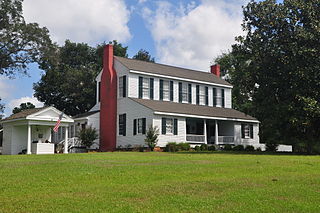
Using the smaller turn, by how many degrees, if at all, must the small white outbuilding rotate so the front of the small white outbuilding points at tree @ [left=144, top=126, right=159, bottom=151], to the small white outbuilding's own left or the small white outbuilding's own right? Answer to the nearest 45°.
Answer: approximately 45° to the small white outbuilding's own left

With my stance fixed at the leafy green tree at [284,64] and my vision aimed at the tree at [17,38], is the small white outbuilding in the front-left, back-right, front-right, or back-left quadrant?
front-left

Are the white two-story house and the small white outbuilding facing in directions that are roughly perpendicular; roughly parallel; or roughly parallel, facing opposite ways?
roughly parallel

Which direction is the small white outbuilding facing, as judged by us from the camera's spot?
facing the viewer and to the right of the viewer

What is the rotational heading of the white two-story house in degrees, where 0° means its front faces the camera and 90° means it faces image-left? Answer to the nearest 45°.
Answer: approximately 315°

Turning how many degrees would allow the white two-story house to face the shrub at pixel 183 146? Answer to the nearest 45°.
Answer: approximately 45° to its right

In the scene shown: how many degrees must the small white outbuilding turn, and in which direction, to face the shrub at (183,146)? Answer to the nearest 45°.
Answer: approximately 45° to its left

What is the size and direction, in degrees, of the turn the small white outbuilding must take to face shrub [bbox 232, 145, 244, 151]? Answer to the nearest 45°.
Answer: approximately 45° to its left

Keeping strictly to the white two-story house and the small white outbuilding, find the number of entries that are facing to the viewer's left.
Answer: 0
